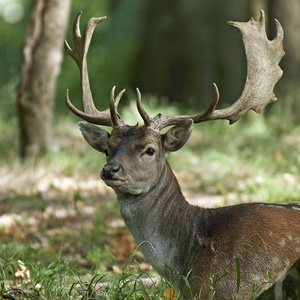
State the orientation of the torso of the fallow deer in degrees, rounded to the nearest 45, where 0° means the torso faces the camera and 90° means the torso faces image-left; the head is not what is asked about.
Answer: approximately 45°
